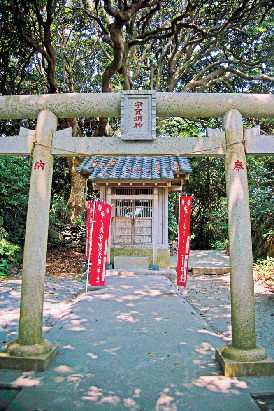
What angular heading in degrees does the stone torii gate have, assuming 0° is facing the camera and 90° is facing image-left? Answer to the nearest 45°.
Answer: approximately 0°

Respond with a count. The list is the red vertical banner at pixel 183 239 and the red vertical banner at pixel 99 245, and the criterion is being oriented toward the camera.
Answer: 2

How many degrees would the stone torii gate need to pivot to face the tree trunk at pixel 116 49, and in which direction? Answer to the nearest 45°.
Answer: approximately 180°

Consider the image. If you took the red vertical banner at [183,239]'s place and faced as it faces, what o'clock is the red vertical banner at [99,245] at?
the red vertical banner at [99,245] is roughly at 3 o'clock from the red vertical banner at [183,239].

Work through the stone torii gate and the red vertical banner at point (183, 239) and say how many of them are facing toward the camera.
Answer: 2

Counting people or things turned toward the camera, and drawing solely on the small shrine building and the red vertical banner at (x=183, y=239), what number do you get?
2

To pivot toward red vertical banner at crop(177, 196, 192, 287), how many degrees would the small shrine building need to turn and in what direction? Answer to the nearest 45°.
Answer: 0° — it already faces it

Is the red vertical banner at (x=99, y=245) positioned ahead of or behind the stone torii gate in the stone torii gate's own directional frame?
behind

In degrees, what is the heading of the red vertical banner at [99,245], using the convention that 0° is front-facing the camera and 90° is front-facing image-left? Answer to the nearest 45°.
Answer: approximately 0°
